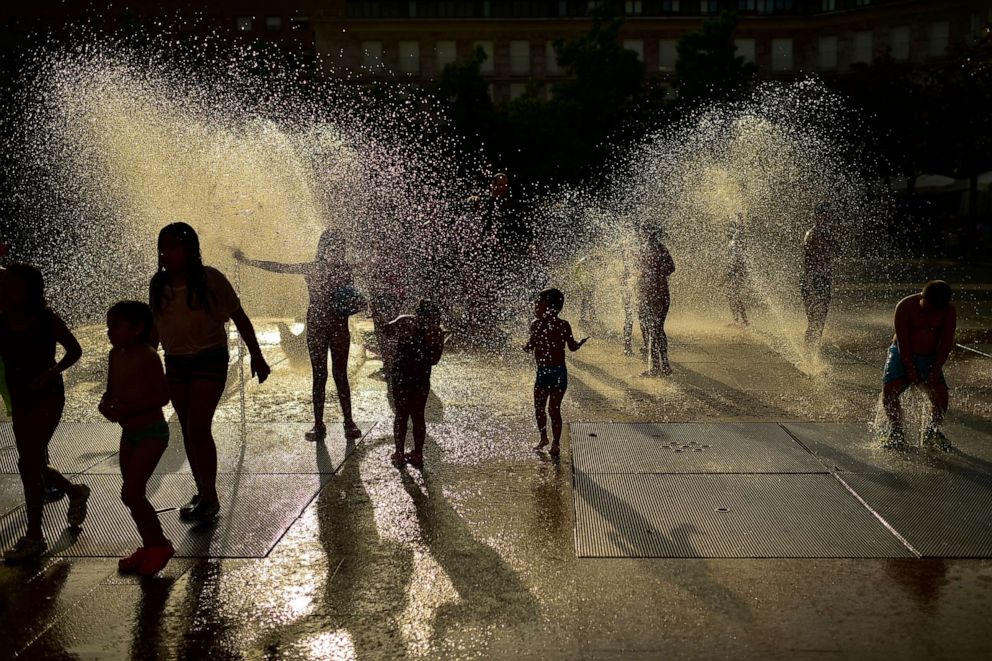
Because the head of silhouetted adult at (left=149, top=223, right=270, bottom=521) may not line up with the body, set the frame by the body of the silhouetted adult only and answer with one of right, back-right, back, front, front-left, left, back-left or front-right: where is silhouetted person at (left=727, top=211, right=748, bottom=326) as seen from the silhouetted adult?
back

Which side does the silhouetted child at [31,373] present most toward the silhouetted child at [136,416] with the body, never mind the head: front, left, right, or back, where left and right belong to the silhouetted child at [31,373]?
left

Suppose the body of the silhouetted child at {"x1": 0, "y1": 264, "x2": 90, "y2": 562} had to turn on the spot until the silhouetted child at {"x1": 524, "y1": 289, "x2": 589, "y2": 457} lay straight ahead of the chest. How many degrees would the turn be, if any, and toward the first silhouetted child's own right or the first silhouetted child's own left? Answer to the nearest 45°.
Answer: approximately 135° to the first silhouetted child's own left

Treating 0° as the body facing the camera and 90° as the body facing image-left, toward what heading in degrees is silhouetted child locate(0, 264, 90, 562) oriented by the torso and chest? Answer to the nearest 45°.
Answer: approximately 45°
